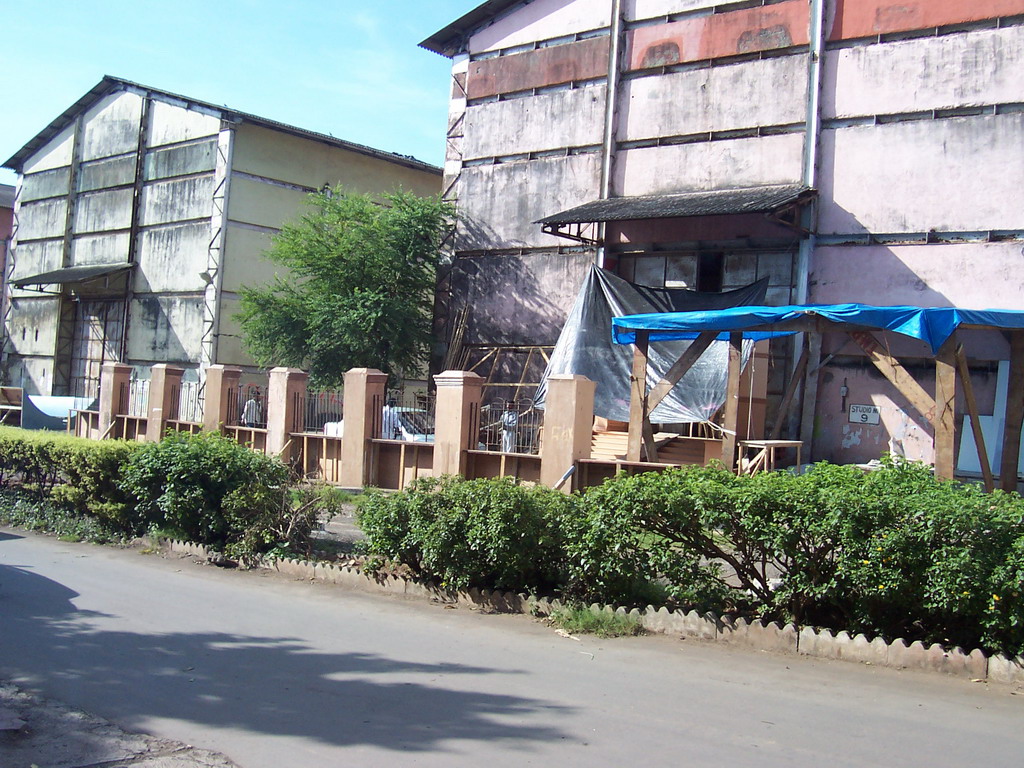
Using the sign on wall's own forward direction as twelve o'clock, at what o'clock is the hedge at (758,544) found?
The hedge is roughly at 12 o'clock from the sign on wall.

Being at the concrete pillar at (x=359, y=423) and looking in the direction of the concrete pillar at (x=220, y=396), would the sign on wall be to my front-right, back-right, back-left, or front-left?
back-right

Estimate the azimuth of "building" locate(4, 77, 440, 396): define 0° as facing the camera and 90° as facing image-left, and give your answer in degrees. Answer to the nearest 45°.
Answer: approximately 45°

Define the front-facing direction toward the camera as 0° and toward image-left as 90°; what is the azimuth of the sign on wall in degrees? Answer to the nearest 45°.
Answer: approximately 0°
